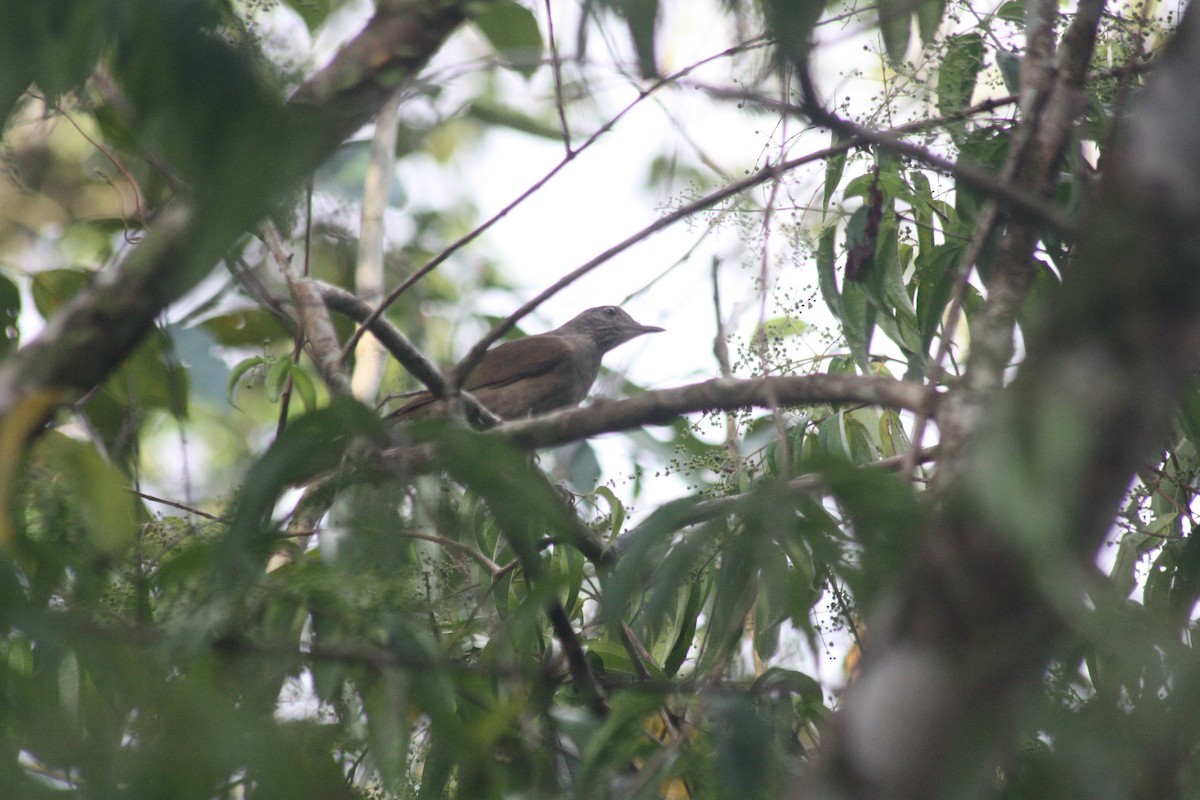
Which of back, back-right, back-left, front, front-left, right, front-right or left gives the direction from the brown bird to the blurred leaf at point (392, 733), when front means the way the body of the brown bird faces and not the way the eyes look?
right

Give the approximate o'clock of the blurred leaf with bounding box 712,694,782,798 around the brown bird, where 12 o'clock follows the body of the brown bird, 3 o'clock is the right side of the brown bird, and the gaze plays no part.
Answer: The blurred leaf is roughly at 3 o'clock from the brown bird.

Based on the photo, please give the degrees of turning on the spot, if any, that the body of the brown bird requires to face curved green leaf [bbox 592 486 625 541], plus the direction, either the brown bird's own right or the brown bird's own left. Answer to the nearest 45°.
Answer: approximately 90° to the brown bird's own right

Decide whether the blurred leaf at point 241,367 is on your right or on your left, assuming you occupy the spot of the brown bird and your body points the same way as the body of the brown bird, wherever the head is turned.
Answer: on your right

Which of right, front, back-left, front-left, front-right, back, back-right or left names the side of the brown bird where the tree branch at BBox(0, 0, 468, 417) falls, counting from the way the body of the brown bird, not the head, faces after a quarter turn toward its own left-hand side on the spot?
back

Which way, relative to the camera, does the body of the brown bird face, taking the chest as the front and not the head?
to the viewer's right

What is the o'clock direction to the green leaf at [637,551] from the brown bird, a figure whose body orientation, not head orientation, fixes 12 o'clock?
The green leaf is roughly at 3 o'clock from the brown bird.
